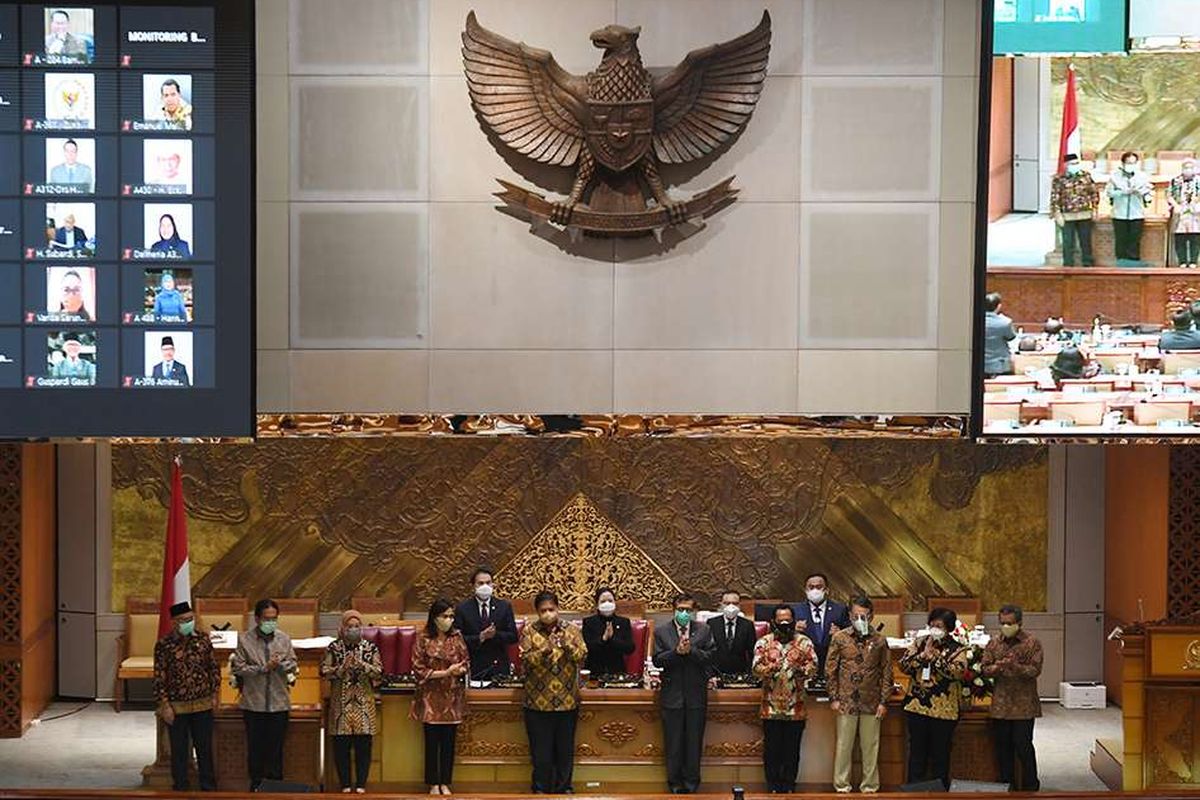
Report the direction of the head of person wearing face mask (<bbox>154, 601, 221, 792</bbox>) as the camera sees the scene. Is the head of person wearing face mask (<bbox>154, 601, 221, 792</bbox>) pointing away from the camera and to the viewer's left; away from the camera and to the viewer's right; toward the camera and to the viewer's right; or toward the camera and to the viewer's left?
toward the camera and to the viewer's right

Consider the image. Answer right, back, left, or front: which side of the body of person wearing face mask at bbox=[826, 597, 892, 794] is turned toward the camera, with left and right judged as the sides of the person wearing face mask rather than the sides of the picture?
front

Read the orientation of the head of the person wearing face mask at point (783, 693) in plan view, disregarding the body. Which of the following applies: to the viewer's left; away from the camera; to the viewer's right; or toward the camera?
toward the camera

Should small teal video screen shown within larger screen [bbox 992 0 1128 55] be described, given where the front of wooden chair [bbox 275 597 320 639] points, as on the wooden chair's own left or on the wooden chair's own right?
on the wooden chair's own left

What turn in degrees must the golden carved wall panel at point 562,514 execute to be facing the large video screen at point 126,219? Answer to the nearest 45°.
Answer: approximately 45° to its right

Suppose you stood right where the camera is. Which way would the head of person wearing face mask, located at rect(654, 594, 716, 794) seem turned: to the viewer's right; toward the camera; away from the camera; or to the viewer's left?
toward the camera

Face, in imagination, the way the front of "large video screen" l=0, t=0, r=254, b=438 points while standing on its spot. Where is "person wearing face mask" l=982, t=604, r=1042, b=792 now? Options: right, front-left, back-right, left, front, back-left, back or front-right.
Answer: left

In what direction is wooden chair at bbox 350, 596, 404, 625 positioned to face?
toward the camera

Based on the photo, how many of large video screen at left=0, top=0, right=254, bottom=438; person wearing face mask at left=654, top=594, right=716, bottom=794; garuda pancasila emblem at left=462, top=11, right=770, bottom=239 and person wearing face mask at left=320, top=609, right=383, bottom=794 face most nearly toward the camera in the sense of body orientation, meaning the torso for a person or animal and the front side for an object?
4

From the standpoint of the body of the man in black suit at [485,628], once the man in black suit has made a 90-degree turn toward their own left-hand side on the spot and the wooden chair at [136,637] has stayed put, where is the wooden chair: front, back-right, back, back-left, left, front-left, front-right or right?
back-left

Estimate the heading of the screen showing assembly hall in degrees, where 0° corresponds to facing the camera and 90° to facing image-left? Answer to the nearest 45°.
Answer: approximately 0°

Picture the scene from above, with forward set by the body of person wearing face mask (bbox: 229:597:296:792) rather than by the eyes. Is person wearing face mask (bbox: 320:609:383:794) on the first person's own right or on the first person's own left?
on the first person's own left
